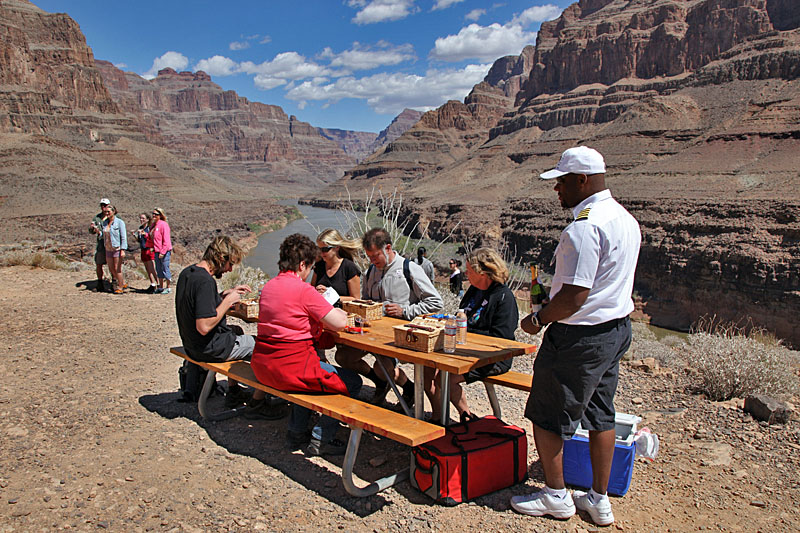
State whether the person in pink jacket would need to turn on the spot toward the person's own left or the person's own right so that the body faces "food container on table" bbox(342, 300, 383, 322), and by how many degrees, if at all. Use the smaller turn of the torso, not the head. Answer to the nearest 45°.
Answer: approximately 45° to the person's own left

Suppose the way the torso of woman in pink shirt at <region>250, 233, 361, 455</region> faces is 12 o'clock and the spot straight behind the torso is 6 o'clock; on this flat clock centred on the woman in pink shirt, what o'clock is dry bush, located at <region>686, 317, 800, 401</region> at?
The dry bush is roughly at 1 o'clock from the woman in pink shirt.

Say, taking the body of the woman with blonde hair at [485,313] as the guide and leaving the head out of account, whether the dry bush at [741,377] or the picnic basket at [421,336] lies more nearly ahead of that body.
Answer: the picnic basket

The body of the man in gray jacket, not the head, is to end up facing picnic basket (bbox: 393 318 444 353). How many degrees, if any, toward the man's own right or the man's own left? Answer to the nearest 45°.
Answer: approximately 45° to the man's own left

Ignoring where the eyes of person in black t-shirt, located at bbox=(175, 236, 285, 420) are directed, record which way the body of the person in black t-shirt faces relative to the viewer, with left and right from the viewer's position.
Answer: facing to the right of the viewer

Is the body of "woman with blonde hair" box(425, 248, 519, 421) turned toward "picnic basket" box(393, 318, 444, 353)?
yes

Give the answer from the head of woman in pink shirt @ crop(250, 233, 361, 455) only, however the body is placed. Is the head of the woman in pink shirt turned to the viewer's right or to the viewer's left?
to the viewer's right

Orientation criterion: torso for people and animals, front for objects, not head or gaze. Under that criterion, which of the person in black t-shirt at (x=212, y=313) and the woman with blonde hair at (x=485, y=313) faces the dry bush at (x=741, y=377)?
the person in black t-shirt

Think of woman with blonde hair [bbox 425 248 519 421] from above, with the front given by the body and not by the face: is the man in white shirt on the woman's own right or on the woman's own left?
on the woman's own left

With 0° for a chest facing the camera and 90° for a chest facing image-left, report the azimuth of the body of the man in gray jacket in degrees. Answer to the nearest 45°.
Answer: approximately 45°

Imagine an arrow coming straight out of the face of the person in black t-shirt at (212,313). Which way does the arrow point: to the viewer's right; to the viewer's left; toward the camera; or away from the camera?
to the viewer's right

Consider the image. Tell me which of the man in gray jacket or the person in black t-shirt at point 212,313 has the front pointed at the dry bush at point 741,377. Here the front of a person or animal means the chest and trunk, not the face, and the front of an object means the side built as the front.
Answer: the person in black t-shirt
